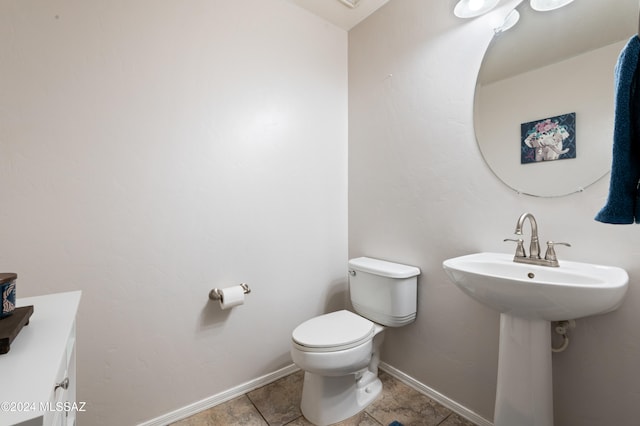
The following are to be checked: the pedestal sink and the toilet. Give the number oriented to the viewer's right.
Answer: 0

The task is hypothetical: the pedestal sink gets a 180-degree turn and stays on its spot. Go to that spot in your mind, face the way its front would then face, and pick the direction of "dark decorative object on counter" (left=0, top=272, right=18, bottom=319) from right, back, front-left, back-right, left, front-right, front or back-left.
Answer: back

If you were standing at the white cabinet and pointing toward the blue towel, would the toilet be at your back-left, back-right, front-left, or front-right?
front-left

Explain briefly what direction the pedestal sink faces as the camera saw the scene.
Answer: facing the viewer and to the left of the viewer

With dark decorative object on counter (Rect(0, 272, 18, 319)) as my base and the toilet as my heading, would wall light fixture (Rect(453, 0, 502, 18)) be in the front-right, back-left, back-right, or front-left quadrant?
front-right

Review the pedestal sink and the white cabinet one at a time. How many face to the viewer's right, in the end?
1

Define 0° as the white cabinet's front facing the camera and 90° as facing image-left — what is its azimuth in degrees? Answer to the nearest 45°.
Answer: approximately 270°

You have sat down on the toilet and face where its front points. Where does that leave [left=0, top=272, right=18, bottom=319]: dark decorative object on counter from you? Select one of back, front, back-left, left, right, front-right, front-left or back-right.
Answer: front

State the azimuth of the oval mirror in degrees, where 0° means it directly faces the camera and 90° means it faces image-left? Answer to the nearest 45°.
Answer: approximately 45°

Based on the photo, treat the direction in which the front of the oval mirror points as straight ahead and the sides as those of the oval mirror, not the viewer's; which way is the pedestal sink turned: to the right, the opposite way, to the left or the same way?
the same way

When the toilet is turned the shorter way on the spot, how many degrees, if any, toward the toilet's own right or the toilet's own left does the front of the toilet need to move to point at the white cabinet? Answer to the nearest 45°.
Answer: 0° — it already faces it

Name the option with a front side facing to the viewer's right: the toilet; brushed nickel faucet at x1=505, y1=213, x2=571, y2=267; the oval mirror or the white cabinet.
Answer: the white cabinet
